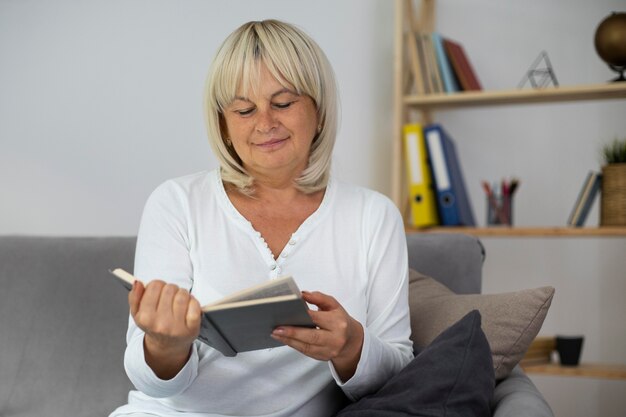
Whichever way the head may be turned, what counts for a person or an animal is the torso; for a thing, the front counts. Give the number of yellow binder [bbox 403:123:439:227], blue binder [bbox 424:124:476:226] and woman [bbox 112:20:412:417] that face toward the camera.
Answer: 3

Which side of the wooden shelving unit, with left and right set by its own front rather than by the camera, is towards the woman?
front

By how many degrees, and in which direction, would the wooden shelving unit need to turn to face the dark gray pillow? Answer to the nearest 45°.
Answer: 0° — it already faces it

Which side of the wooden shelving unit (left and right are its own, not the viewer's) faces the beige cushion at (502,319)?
front

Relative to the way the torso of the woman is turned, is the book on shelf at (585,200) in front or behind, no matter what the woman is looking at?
behind

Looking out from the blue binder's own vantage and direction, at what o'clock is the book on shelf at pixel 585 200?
The book on shelf is roughly at 9 o'clock from the blue binder.

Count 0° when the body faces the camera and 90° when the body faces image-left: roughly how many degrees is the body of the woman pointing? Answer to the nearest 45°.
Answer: approximately 0°

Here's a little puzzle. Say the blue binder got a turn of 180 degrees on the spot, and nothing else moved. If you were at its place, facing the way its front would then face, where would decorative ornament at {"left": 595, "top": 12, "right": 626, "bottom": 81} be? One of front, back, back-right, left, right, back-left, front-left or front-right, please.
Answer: right

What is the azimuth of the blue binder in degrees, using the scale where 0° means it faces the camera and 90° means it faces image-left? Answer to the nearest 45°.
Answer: approximately 0°

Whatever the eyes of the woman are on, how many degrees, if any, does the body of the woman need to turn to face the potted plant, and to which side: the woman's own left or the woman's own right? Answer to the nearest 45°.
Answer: approximately 135° to the woman's own left
